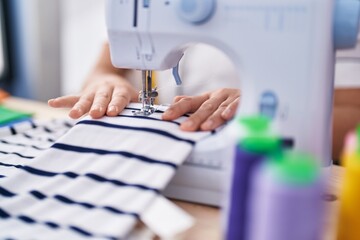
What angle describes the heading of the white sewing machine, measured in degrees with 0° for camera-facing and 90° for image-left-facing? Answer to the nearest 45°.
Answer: approximately 0°
